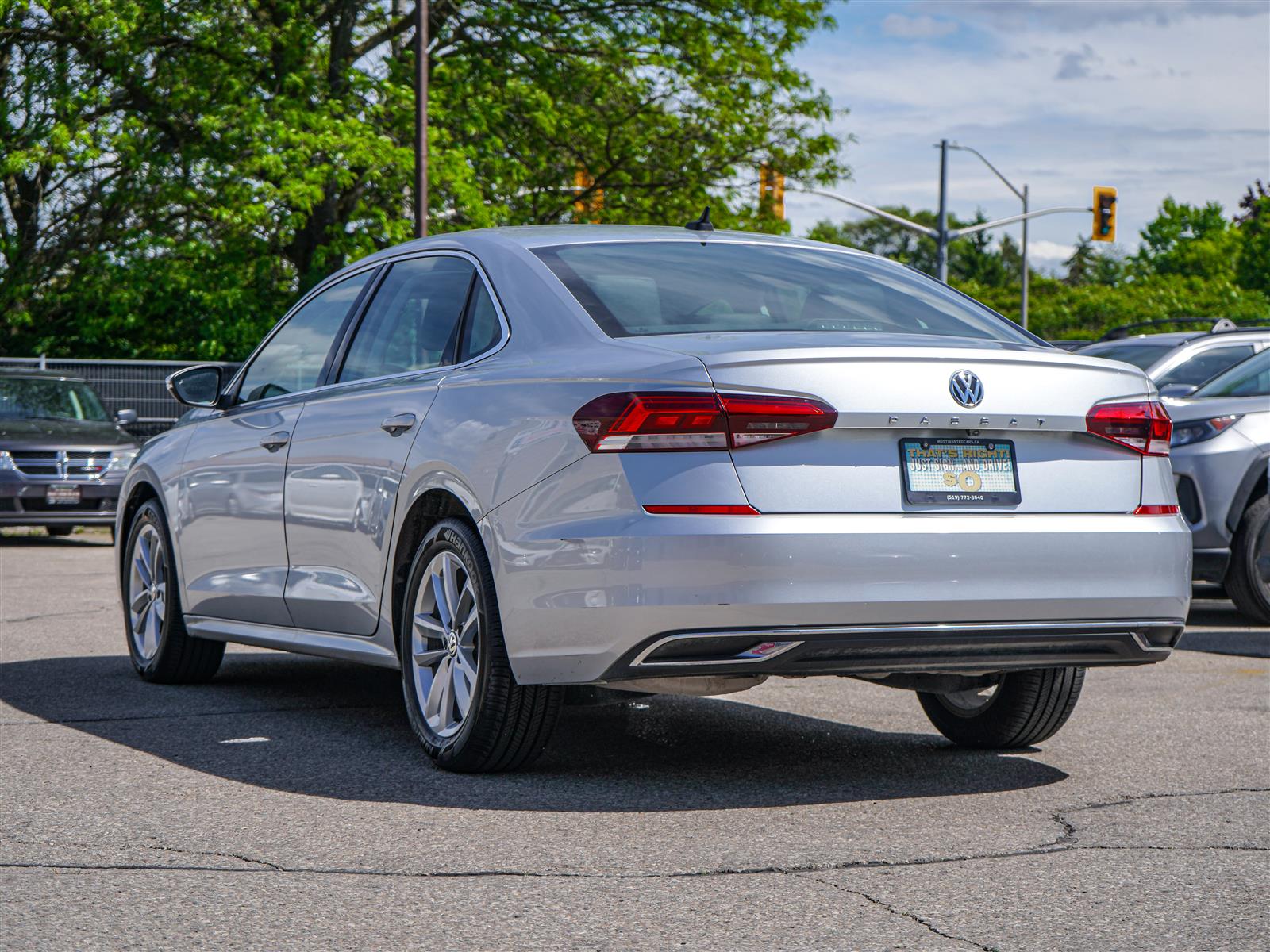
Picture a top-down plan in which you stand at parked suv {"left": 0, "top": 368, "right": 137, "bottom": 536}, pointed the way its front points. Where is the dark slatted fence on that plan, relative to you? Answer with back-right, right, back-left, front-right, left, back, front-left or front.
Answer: back

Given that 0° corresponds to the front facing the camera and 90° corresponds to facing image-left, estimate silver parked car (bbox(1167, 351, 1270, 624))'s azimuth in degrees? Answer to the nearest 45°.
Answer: approximately 45°

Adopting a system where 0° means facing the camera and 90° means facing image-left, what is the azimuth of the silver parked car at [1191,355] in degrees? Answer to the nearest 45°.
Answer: approximately 45°

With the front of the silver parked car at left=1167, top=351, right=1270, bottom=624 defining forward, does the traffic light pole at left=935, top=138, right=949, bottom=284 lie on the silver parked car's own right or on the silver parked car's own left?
on the silver parked car's own right

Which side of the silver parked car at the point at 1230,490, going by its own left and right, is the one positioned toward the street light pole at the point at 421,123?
right

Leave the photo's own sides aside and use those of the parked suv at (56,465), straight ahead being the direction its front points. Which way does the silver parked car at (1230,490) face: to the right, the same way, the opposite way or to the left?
to the right

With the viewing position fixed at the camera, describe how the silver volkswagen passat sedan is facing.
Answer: facing away from the viewer and to the left of the viewer

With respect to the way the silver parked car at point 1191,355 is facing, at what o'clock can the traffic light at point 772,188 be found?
The traffic light is roughly at 4 o'clock from the silver parked car.

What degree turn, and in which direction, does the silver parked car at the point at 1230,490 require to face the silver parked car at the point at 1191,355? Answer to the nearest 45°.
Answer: approximately 135° to its right
